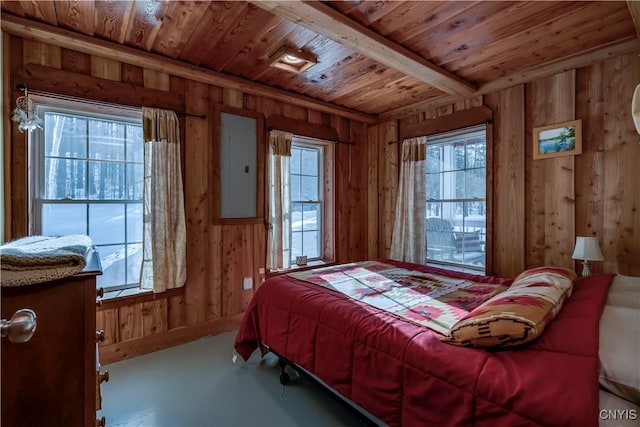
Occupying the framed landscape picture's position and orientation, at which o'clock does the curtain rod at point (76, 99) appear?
The curtain rod is roughly at 12 o'clock from the framed landscape picture.

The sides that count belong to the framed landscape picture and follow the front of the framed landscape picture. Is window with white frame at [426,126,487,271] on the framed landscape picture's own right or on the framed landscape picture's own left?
on the framed landscape picture's own right

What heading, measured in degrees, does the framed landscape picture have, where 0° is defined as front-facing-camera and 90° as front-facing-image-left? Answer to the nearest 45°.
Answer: approximately 45°

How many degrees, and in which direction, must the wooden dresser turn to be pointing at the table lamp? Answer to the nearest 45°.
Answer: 0° — it already faces it

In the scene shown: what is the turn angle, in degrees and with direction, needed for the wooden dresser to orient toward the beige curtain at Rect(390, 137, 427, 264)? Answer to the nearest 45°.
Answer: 0° — it already faces it

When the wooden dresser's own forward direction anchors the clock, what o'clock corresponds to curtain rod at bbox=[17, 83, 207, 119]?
The curtain rod is roughly at 9 o'clock from the wooden dresser.

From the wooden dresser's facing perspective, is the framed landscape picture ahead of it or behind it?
ahead

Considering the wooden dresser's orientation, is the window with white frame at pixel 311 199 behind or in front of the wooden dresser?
in front

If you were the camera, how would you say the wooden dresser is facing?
facing to the right of the viewer

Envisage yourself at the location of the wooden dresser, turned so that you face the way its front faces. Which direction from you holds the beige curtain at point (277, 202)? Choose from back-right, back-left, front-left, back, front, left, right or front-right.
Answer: front-left

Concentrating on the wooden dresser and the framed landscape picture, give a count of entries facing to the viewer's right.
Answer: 1
